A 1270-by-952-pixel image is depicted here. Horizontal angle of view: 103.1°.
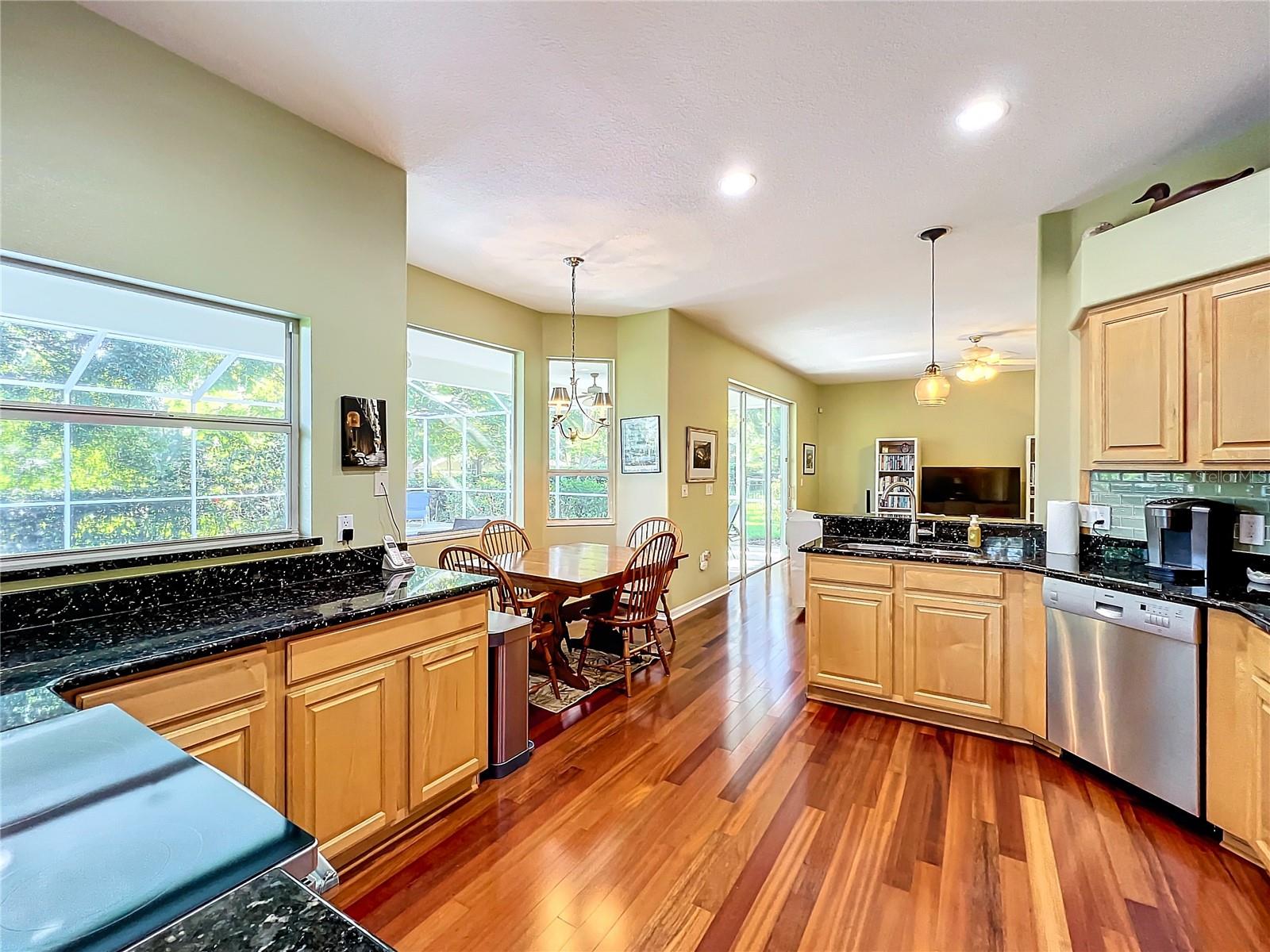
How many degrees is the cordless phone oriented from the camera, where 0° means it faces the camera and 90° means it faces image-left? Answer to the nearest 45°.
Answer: approximately 315°

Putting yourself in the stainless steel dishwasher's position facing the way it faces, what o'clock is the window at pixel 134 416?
The window is roughly at 12 o'clock from the stainless steel dishwasher.

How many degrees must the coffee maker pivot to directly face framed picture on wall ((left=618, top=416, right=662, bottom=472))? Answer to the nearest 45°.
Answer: approximately 45° to its right

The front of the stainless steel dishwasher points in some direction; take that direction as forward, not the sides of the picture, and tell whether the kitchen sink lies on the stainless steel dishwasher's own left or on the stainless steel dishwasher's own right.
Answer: on the stainless steel dishwasher's own right

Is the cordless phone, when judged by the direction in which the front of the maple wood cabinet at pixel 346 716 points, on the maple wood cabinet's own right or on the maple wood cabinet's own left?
on the maple wood cabinet's own left

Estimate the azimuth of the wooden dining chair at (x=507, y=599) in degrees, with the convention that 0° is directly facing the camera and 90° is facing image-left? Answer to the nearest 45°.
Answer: approximately 225°

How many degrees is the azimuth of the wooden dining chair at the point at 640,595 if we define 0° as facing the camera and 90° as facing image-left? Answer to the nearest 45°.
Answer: approximately 135°

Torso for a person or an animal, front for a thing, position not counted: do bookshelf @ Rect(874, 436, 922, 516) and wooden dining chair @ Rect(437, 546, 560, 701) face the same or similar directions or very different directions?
very different directions

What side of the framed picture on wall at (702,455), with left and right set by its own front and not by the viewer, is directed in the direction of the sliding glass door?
left

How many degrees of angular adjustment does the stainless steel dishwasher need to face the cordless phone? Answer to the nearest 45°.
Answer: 0° — it already faces it

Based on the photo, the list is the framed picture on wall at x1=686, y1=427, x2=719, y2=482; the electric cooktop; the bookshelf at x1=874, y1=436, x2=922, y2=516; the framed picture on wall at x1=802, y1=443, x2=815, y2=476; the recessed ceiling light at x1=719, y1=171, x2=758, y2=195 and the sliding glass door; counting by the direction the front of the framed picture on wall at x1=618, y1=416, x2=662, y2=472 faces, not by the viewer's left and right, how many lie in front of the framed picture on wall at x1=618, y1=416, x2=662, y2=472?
2

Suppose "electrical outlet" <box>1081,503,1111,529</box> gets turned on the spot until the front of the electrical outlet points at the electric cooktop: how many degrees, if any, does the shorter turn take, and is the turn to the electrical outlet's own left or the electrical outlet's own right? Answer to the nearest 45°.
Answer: approximately 45° to the electrical outlet's own left
